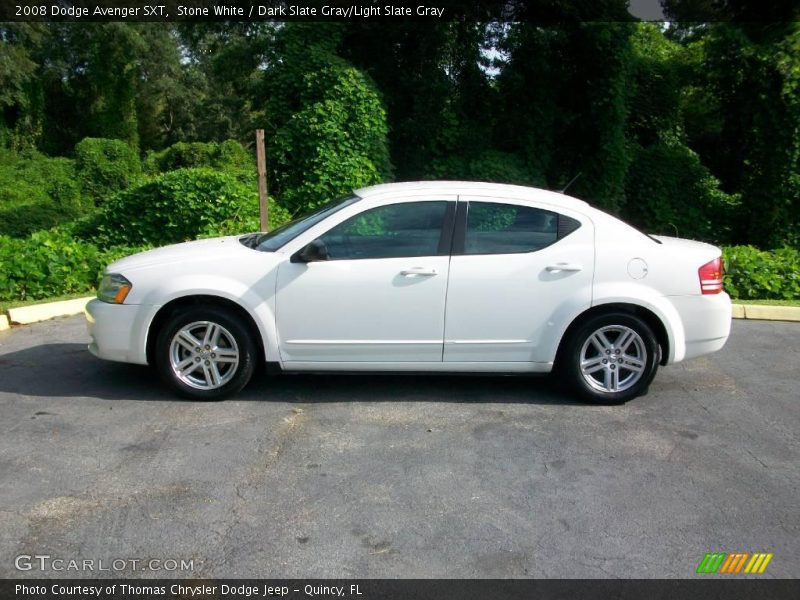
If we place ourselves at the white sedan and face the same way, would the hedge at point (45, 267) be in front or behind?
in front

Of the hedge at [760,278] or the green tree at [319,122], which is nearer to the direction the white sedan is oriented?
the green tree

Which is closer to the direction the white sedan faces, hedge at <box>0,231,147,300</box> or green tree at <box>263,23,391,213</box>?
the hedge

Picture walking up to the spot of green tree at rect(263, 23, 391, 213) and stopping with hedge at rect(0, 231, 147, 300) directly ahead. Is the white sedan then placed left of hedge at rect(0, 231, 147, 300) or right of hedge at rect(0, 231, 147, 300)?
left

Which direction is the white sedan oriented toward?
to the viewer's left

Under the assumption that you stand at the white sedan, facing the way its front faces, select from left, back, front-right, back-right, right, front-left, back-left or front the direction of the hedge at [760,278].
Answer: back-right

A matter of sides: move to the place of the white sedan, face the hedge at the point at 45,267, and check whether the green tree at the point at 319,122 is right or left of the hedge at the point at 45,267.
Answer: right

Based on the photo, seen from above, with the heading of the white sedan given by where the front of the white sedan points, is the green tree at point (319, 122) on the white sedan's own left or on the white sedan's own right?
on the white sedan's own right

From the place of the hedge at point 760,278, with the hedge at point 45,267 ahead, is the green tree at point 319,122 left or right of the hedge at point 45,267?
right
